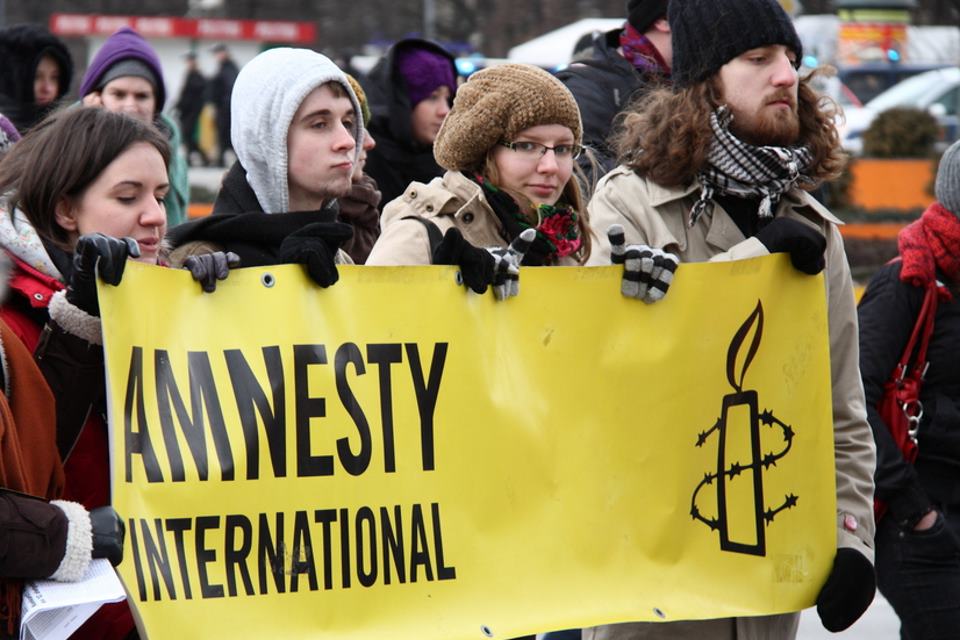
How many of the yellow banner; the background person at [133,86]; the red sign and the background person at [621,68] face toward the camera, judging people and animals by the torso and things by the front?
3

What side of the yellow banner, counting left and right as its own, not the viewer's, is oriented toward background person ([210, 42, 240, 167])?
back

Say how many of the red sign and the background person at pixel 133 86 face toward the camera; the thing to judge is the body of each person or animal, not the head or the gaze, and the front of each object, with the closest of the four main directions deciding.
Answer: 2

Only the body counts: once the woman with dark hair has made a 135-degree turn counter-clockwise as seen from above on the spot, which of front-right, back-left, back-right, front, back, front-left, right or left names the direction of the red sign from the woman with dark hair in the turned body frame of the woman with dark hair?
front

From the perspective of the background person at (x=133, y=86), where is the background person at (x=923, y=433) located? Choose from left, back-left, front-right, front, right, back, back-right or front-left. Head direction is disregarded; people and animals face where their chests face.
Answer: front-left

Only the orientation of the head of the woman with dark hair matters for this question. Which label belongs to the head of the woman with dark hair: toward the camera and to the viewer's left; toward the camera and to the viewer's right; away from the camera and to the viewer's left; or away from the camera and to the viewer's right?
toward the camera and to the viewer's right

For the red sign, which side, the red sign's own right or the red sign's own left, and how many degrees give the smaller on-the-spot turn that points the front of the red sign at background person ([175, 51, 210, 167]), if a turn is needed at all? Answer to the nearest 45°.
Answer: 0° — it already faces them

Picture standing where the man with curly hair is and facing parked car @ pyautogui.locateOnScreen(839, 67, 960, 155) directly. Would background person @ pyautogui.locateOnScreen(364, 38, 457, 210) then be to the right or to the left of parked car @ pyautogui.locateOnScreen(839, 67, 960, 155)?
left

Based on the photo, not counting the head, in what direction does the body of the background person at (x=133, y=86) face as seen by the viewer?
toward the camera

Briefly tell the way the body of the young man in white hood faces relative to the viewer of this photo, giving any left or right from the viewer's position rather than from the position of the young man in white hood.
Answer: facing the viewer and to the right of the viewer

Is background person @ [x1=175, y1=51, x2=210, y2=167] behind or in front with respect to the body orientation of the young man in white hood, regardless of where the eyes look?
behind

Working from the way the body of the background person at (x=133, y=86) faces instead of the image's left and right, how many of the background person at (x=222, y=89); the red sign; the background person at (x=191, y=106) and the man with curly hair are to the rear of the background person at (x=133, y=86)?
3
